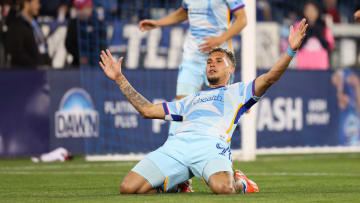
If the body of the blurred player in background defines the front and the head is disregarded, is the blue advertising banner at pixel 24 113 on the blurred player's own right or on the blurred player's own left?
on the blurred player's own right

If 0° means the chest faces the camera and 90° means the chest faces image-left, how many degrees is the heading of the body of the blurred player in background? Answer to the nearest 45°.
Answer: approximately 45°

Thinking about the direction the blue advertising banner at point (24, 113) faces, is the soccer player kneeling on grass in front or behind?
in front

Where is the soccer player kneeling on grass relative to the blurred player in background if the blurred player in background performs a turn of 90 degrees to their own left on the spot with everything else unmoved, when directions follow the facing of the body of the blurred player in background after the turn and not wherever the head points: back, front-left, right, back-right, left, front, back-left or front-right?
front-right

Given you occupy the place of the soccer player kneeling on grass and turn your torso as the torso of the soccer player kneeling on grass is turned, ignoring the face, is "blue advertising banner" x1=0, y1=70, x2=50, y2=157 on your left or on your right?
on your right

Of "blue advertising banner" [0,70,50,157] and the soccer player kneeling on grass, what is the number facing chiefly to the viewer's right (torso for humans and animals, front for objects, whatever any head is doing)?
0

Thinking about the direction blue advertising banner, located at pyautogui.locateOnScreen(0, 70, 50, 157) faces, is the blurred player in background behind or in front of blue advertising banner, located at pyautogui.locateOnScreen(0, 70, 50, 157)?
in front

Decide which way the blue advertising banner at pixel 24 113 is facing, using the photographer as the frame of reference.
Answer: facing the viewer

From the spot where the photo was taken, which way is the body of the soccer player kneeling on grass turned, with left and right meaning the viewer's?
facing the viewer and to the left of the viewer

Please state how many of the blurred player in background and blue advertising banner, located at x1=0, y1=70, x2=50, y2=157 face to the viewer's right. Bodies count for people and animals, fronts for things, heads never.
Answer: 0
